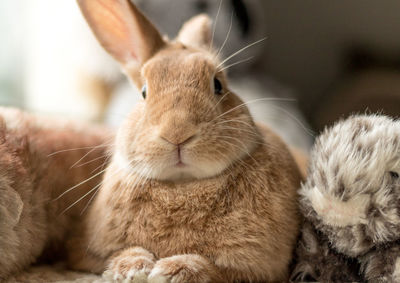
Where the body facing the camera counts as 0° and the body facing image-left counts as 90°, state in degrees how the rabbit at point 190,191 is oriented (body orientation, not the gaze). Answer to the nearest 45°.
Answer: approximately 0°
